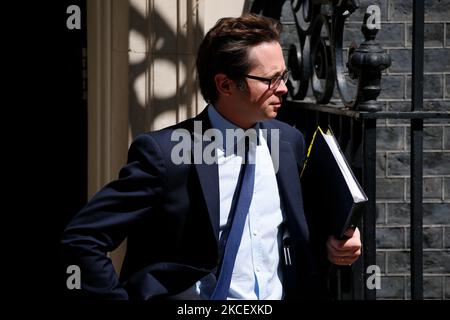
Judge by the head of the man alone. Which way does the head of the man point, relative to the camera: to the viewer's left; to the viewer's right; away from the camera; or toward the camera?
to the viewer's right

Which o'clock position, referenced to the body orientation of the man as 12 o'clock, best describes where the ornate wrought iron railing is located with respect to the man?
The ornate wrought iron railing is roughly at 9 o'clock from the man.

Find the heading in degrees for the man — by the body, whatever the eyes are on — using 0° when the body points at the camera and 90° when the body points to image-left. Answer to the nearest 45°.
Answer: approximately 315°
